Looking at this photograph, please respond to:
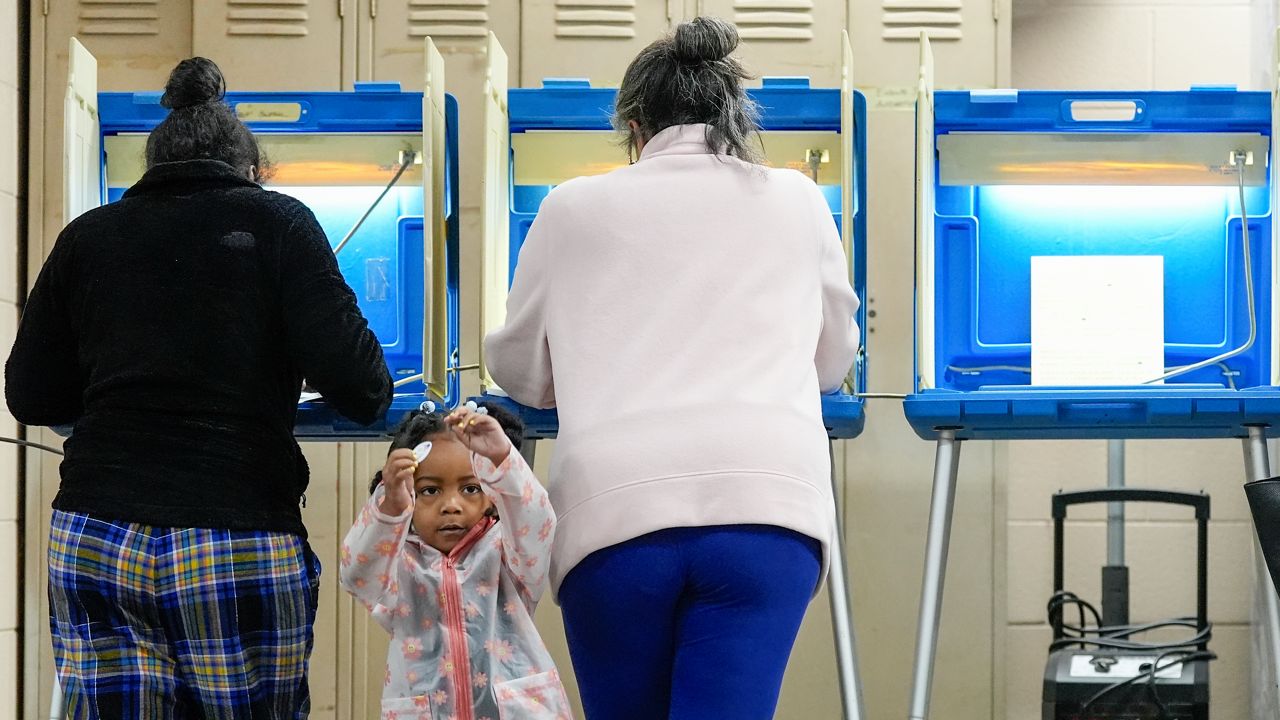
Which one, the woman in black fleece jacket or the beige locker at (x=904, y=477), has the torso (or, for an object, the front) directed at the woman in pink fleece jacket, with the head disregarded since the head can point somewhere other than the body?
the beige locker

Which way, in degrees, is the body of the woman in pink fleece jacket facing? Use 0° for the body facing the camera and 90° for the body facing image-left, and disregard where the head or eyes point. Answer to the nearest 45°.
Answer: approximately 180°

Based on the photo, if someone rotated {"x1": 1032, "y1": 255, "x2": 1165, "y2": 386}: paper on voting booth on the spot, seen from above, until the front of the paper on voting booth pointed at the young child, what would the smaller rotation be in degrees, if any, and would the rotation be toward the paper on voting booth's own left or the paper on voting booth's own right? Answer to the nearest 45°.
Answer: approximately 45° to the paper on voting booth's own right

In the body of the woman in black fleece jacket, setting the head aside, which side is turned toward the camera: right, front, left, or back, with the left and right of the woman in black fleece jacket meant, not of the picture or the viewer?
back

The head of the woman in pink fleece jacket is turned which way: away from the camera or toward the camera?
away from the camera

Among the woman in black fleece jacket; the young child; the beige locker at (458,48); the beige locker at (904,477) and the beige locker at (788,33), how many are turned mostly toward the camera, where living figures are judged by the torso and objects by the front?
4

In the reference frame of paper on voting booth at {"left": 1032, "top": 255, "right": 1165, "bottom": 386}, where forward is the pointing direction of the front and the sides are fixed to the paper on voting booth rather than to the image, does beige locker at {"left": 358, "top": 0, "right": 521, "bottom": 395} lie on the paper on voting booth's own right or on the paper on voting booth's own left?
on the paper on voting booth's own right

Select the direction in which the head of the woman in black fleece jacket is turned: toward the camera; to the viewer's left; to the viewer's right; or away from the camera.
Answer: away from the camera
